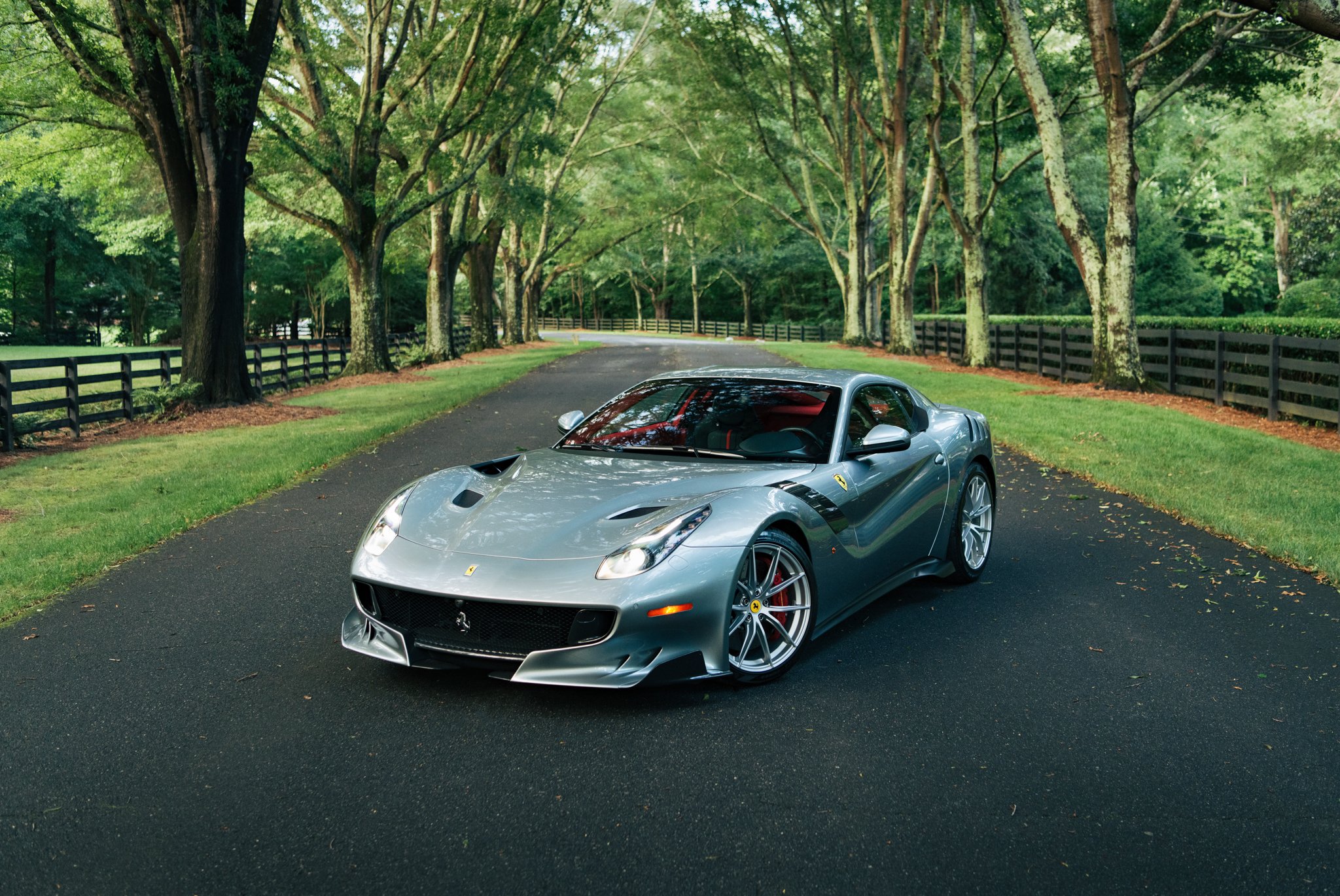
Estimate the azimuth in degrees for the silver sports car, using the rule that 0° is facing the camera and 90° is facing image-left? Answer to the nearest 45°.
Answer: approximately 45°

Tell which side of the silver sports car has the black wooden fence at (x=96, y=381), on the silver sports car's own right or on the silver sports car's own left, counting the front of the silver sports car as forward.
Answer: on the silver sports car's own right

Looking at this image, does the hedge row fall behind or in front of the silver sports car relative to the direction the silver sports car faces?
behind

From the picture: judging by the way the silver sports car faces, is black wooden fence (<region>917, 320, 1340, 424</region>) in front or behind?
behind

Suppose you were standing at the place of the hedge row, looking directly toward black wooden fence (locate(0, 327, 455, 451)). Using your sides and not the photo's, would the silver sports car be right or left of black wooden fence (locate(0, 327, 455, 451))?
left
